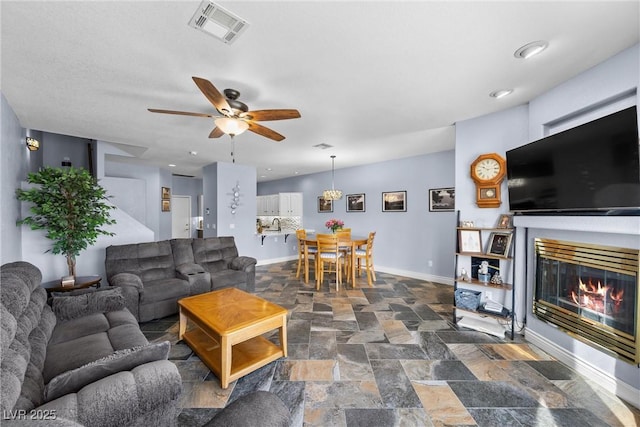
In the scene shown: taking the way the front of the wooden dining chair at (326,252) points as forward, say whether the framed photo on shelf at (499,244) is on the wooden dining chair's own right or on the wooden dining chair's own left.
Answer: on the wooden dining chair's own right

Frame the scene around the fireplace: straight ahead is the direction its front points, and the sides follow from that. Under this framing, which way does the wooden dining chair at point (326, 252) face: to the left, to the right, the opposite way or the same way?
to the right

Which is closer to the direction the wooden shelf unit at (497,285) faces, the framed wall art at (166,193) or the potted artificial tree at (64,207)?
the potted artificial tree

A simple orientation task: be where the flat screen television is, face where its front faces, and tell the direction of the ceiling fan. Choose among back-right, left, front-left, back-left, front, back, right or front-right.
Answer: front

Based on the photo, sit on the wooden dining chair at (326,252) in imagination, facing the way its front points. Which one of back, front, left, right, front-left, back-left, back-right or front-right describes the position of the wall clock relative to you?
back-right

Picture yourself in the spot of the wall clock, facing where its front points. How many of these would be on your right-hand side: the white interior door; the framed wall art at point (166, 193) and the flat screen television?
2

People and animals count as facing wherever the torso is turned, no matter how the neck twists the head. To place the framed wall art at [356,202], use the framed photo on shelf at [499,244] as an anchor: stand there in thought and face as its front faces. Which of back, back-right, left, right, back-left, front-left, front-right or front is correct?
right

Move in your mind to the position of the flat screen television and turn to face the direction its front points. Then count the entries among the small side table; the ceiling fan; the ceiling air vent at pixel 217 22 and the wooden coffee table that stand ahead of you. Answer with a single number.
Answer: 4

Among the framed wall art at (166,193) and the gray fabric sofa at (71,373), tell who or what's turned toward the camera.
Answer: the framed wall art

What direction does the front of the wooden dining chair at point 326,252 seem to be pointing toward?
away from the camera

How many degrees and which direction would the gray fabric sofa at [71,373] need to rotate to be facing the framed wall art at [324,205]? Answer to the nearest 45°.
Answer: approximately 45° to its left

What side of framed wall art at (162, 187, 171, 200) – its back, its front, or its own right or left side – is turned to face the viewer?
front

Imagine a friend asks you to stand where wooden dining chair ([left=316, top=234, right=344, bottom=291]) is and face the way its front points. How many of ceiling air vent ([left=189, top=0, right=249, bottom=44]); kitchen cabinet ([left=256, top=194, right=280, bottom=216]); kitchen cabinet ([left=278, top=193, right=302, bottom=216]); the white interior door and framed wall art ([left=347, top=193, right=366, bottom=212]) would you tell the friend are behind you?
1

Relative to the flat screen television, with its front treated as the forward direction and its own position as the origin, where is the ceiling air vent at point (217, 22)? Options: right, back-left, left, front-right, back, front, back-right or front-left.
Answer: front

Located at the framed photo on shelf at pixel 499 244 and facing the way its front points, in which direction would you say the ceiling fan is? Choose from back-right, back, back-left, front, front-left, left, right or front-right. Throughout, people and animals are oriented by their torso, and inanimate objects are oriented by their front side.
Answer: front

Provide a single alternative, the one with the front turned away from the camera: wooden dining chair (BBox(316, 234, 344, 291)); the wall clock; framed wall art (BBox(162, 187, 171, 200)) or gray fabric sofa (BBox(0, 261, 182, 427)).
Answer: the wooden dining chair

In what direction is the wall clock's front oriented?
toward the camera

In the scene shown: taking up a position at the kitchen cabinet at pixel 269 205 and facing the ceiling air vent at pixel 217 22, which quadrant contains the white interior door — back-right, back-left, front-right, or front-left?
back-right

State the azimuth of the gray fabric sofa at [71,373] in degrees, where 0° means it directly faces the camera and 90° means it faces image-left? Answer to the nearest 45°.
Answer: approximately 270°
